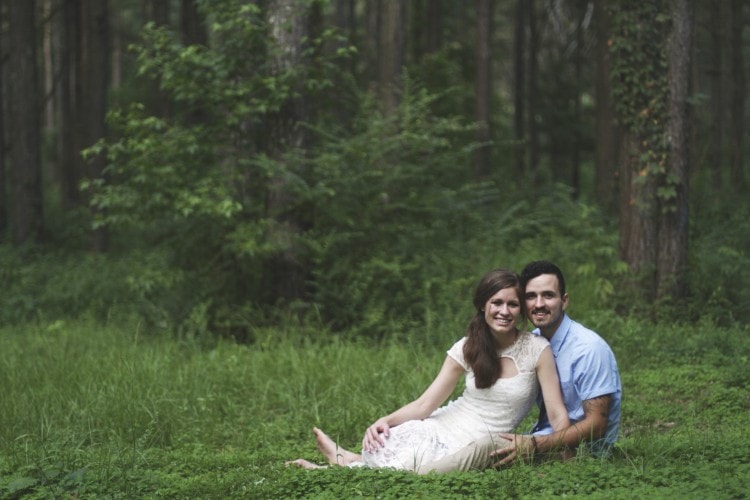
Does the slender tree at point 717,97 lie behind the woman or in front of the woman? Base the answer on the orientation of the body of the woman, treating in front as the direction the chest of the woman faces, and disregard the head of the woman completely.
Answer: behind

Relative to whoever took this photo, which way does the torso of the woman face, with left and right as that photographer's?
facing the viewer

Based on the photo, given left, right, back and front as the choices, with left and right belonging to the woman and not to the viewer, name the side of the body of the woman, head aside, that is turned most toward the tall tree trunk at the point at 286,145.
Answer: back

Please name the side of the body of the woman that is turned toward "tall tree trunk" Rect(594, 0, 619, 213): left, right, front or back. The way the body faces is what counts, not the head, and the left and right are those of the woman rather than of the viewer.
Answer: back

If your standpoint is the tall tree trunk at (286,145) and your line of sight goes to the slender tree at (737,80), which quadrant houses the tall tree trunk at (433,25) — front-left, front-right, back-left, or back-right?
front-left

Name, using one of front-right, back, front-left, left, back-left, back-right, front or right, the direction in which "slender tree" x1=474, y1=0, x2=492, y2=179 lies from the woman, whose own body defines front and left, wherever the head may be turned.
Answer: back

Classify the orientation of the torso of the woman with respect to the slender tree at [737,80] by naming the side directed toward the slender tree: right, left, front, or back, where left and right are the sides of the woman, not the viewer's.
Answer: back

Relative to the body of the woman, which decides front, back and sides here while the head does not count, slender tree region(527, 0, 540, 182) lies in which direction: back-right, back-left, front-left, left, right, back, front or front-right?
back

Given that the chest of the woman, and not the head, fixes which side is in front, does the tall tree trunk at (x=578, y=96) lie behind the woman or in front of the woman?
behind

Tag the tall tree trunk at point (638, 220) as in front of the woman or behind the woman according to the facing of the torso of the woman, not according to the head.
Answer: behind
